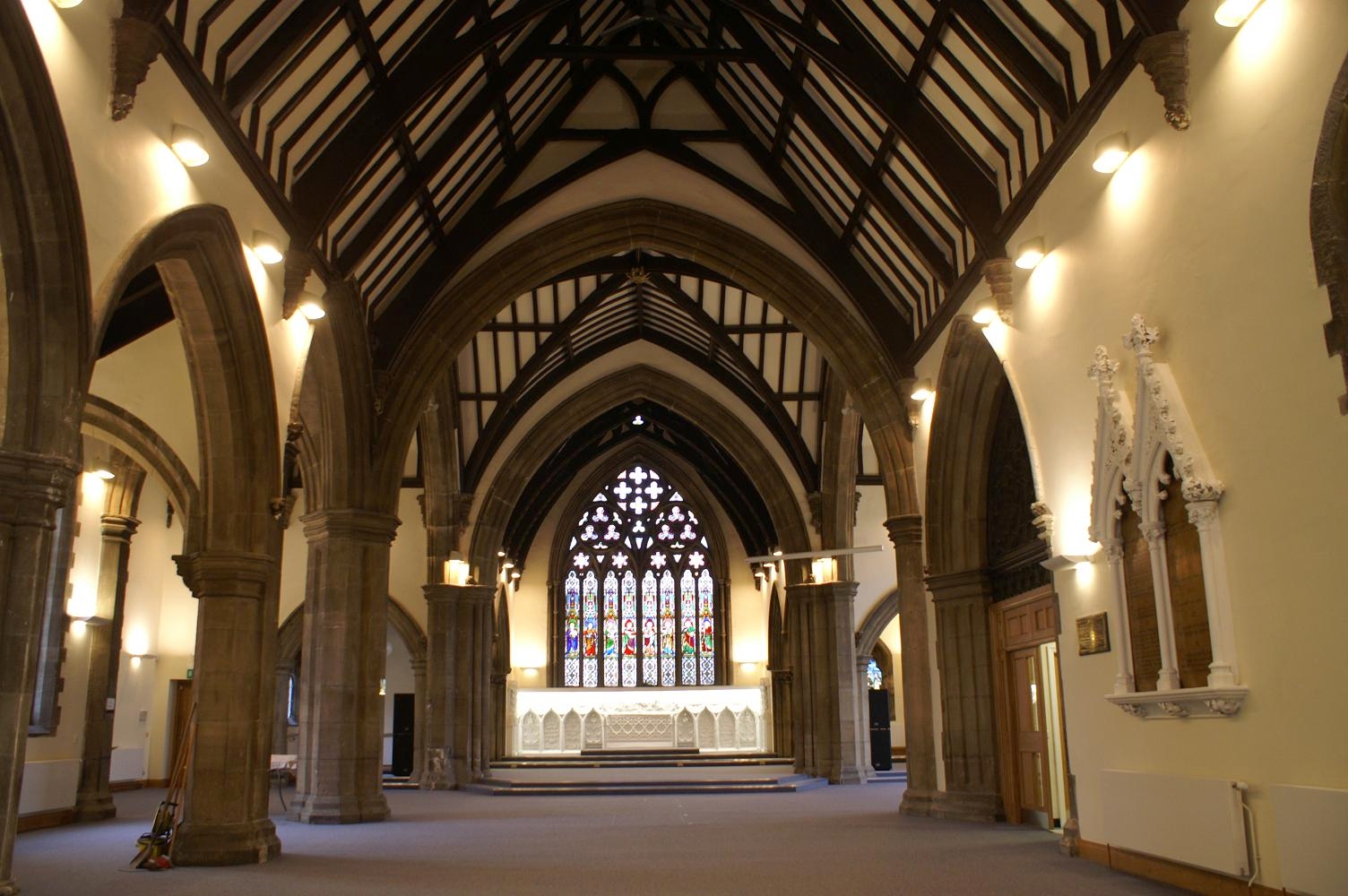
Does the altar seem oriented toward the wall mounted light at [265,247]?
yes

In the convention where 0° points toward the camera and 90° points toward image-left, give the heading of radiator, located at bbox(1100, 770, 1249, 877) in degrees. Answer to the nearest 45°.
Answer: approximately 45°

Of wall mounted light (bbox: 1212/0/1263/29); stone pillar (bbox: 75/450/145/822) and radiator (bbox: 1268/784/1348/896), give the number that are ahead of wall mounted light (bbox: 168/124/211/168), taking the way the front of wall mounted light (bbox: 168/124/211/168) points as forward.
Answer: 2

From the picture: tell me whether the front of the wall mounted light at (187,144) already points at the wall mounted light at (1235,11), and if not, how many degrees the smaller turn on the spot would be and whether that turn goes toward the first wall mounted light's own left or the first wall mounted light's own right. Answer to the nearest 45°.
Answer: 0° — it already faces it

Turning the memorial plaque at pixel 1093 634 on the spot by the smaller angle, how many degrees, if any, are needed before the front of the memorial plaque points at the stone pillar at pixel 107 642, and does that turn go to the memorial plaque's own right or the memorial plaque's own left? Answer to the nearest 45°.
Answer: approximately 45° to the memorial plaque's own right

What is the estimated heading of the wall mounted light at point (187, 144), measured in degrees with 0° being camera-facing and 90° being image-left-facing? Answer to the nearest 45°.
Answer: approximately 315°

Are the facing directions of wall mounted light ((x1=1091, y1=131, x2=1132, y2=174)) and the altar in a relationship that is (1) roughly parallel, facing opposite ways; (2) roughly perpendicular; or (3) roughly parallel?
roughly perpendicular

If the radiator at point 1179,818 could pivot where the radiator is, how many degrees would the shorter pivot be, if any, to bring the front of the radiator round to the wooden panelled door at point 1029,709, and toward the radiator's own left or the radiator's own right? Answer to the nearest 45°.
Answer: approximately 135° to the radiator's own right

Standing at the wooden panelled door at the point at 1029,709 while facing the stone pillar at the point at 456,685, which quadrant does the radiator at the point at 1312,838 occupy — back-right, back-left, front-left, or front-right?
back-left
